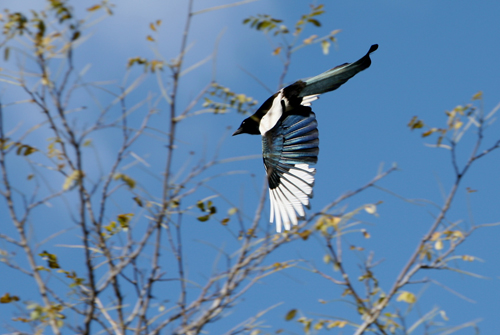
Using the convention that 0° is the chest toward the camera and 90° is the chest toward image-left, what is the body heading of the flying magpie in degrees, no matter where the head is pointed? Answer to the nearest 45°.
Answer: approximately 90°
